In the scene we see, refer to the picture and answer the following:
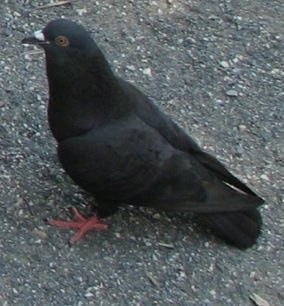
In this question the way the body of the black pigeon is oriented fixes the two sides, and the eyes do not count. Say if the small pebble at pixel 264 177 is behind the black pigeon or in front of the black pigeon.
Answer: behind

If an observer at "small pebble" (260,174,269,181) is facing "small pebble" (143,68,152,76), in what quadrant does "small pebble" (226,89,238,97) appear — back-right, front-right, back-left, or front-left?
front-right

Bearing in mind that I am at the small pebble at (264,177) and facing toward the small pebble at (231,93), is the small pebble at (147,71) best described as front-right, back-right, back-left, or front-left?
front-left

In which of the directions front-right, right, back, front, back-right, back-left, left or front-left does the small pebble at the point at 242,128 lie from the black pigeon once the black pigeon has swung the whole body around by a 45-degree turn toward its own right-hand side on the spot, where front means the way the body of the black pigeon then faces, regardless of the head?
right

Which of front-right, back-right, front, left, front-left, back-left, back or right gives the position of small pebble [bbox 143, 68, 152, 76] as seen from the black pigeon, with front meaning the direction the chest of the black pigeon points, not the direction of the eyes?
right

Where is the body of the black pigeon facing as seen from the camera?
to the viewer's left

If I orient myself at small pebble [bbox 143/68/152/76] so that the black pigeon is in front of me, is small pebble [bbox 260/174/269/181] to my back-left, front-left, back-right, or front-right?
front-left

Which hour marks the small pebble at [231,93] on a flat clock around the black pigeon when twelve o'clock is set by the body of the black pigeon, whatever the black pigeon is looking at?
The small pebble is roughly at 4 o'clock from the black pigeon.

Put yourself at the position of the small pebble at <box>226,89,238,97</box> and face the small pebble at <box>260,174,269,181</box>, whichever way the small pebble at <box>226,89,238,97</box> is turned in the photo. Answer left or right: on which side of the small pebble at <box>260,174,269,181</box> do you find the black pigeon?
right
